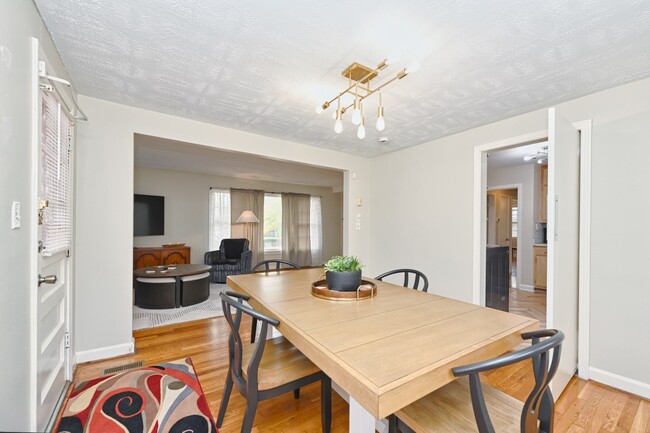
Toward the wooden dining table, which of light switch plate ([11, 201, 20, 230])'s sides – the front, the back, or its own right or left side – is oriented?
front

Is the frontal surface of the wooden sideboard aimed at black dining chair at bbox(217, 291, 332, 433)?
yes

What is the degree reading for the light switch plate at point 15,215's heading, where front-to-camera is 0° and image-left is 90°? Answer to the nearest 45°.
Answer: approximately 315°

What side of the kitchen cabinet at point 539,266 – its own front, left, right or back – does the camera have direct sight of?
front

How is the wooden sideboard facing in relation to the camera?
toward the camera

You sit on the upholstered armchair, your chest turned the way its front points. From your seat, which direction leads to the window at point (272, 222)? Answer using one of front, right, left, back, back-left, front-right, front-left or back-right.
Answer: back

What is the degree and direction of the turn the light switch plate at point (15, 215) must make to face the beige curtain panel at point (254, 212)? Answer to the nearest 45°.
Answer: approximately 90° to its left

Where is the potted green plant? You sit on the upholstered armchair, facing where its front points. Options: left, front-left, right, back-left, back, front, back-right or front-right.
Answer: front-left

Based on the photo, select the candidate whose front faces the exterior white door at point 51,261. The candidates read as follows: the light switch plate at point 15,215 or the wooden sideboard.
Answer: the wooden sideboard

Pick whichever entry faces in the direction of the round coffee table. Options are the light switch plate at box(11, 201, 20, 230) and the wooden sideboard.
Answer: the wooden sideboard

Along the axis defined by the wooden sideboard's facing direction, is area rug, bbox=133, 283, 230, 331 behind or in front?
in front

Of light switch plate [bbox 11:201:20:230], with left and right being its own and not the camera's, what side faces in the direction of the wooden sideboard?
left

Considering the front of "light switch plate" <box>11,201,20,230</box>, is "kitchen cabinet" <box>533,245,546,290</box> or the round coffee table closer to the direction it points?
the kitchen cabinet

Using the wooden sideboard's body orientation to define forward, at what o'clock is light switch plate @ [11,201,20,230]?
The light switch plate is roughly at 12 o'clock from the wooden sideboard.

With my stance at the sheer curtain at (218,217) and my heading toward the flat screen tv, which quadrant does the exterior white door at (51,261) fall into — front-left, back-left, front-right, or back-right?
front-left

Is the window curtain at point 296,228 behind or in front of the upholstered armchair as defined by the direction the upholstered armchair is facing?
behind

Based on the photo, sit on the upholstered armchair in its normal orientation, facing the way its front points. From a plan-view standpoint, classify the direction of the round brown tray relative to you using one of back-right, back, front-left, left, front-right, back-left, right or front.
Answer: front-left

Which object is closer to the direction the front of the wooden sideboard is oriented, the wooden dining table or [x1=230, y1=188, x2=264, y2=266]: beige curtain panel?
the wooden dining table

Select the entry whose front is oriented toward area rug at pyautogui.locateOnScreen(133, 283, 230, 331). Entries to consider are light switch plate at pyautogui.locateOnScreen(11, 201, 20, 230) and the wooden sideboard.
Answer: the wooden sideboard

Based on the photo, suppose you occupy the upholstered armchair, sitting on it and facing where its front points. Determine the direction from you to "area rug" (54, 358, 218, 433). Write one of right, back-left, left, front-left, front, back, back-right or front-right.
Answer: front-left
